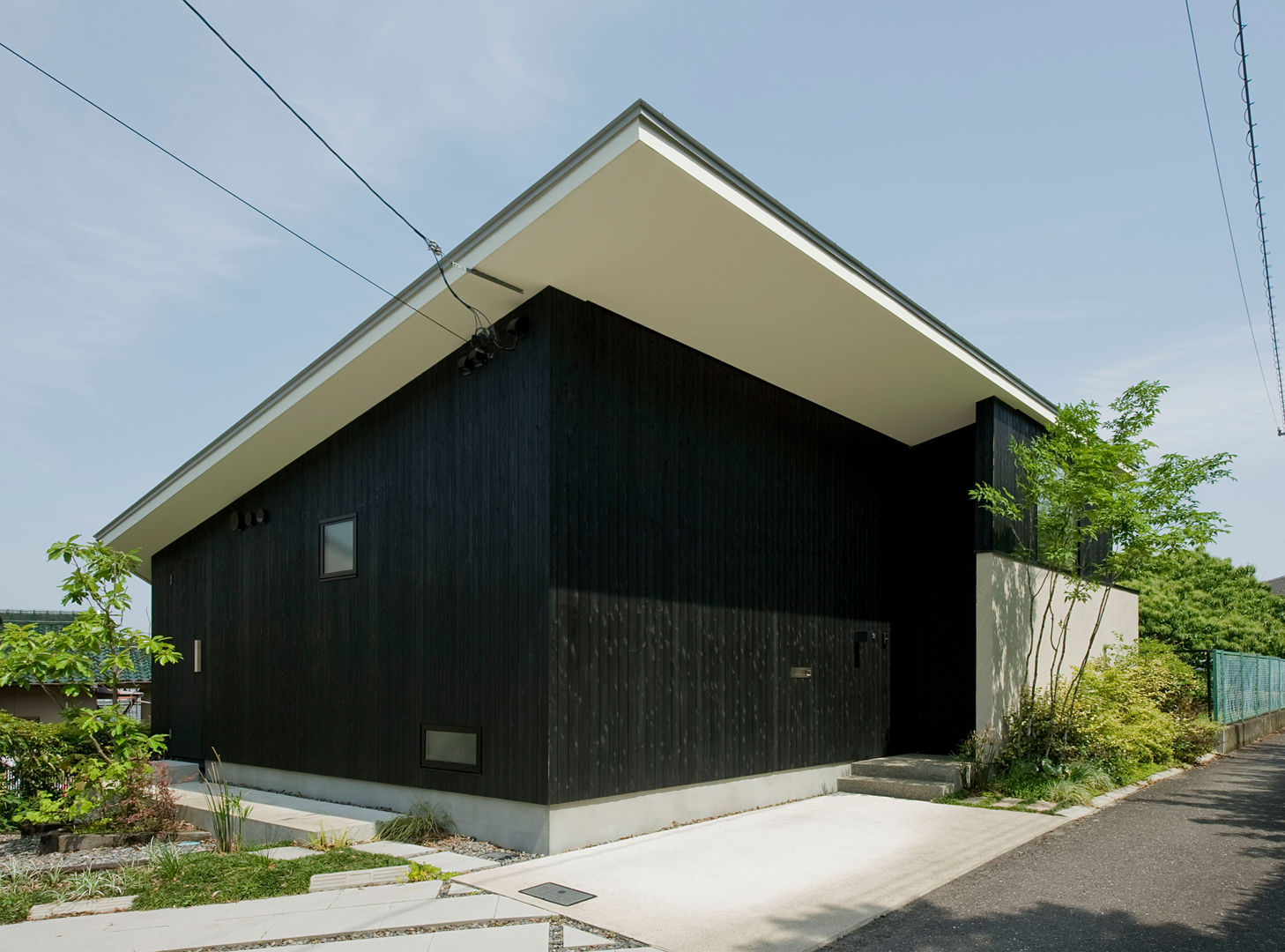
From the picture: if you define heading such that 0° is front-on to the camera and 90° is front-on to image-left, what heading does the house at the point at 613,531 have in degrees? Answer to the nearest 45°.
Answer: approximately 315°

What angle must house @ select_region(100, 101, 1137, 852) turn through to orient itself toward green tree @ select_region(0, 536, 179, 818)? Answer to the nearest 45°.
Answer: approximately 135° to its right

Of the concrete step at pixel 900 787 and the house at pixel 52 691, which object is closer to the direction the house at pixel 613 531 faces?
the concrete step

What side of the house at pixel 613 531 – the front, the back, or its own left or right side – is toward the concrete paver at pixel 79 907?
right

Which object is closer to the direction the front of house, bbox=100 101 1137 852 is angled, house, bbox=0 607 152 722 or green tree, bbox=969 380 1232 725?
the green tree

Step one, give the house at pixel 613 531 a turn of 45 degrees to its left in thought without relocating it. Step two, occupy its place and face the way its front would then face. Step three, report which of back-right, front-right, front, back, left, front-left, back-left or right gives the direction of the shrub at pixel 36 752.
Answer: back

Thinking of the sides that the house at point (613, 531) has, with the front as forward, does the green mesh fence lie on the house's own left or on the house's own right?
on the house's own left

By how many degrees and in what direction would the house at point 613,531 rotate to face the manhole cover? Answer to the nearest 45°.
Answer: approximately 45° to its right

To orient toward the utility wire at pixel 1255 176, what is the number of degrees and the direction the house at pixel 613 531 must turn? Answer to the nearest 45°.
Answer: approximately 45° to its left
